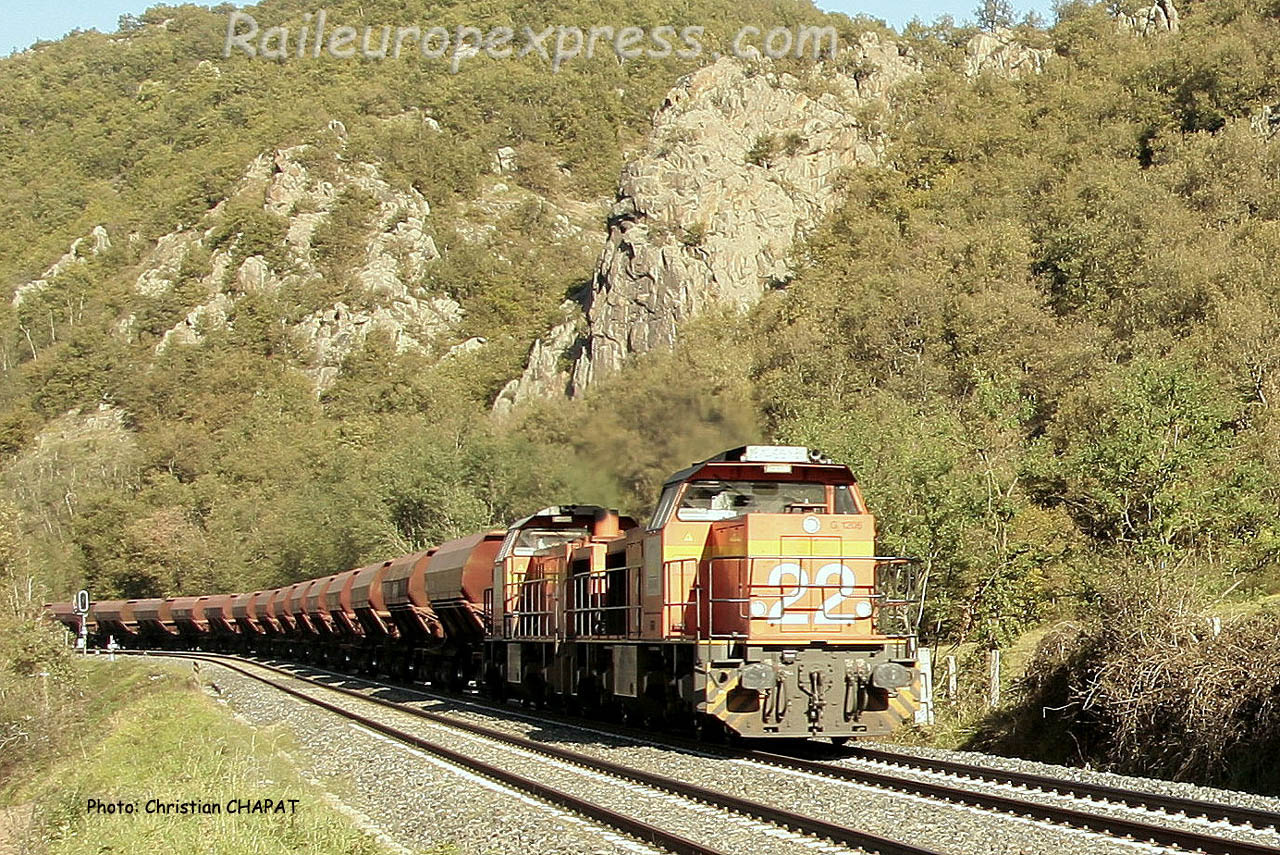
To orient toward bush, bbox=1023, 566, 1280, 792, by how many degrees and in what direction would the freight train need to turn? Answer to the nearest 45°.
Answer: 0° — it already faces it

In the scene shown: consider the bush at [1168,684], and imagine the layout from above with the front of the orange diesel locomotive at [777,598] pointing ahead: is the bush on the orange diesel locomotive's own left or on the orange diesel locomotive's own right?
on the orange diesel locomotive's own left

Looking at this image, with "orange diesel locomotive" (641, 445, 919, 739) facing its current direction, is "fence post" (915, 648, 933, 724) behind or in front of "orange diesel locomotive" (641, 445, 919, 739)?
behind

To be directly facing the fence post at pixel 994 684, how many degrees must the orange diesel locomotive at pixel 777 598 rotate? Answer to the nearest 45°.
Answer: approximately 135° to its left

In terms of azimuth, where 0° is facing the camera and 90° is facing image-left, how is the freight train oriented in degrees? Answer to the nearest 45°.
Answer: approximately 315°

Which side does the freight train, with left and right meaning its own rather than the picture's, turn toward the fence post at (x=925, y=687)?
front
